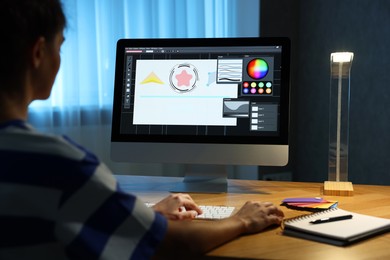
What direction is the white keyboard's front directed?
toward the camera

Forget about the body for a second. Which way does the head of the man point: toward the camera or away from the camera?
away from the camera

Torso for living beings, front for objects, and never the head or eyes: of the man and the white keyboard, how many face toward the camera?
1

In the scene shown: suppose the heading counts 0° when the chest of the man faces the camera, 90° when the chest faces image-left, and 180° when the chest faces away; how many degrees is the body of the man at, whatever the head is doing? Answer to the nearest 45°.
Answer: approximately 225°

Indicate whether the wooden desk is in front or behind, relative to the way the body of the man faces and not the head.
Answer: in front

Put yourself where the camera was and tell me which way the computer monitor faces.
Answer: facing the viewer

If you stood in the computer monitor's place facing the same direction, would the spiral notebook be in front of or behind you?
in front
